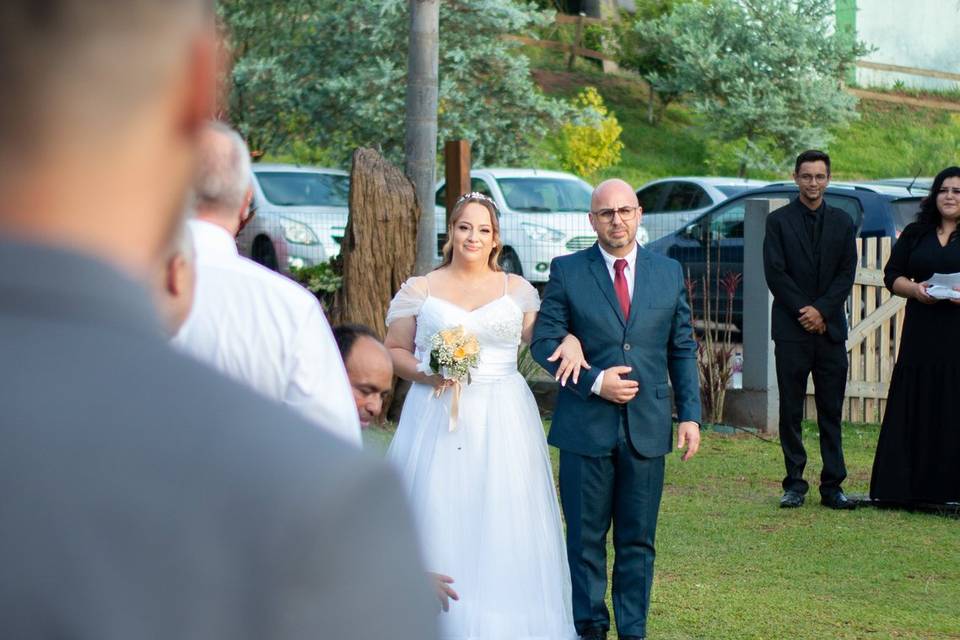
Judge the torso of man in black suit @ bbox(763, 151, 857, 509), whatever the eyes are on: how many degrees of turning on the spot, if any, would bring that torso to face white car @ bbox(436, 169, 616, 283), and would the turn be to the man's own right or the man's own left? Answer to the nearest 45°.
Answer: approximately 135° to the man's own right

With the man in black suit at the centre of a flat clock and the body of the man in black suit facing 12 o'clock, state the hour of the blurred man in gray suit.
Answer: The blurred man in gray suit is roughly at 12 o'clock from the man in black suit.

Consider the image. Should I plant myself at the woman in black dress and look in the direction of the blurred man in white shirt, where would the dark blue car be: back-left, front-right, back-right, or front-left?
back-right

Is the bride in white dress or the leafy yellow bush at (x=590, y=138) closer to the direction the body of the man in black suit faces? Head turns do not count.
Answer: the bride in white dress

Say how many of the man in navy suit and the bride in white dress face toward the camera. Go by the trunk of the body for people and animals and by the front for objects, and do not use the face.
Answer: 2

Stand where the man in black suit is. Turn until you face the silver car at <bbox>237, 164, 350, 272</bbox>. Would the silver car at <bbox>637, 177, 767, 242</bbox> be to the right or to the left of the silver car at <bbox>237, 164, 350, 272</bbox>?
right

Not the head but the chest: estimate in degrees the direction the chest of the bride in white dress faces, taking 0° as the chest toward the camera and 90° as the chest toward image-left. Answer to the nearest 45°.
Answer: approximately 0°

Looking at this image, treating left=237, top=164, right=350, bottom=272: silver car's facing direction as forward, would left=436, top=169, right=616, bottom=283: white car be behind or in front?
in front

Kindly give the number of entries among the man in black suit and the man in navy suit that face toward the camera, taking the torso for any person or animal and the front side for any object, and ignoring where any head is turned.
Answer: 2

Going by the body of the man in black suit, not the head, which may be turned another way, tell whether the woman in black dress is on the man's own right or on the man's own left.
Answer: on the man's own left

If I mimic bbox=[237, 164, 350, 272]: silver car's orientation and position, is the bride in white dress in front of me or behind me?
in front

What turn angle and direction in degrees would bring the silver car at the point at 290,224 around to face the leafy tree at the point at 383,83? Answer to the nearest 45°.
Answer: approximately 135° to its left
